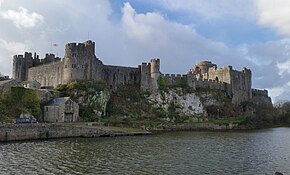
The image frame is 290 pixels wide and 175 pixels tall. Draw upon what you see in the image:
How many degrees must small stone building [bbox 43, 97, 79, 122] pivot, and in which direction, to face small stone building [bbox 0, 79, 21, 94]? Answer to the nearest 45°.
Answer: approximately 135° to its right

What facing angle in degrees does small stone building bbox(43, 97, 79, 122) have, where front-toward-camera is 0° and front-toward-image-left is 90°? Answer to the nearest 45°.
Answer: approximately 315°
